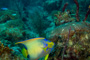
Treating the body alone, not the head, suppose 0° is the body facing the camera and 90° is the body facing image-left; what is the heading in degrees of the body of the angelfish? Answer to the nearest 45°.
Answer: approximately 270°
